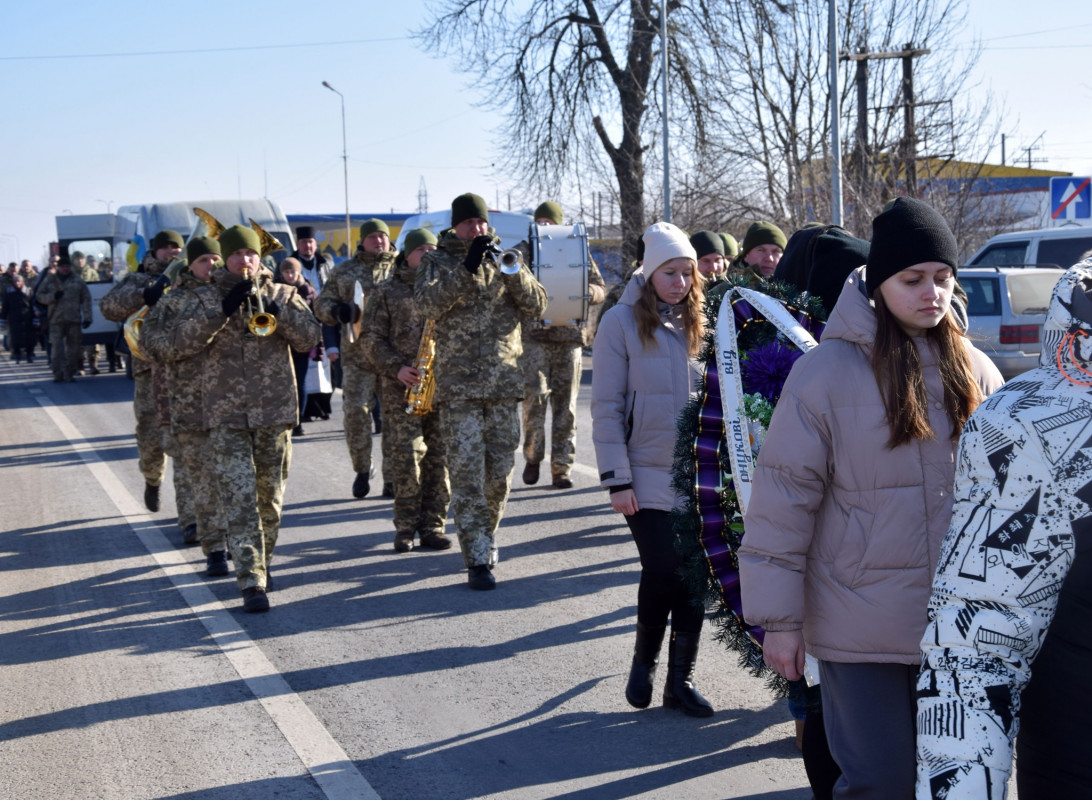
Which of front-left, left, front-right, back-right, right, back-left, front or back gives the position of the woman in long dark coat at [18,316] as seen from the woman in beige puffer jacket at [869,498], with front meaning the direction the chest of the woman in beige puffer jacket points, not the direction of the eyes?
back

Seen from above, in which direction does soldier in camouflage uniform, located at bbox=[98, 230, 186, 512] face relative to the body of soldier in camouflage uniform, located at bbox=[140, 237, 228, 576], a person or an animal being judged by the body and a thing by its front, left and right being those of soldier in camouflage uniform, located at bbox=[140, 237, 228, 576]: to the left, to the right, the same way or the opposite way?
the same way

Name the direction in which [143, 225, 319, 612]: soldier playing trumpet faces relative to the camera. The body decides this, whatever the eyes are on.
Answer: toward the camera

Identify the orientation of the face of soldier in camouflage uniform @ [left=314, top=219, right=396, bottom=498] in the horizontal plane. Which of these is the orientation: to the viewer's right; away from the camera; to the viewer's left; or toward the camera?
toward the camera

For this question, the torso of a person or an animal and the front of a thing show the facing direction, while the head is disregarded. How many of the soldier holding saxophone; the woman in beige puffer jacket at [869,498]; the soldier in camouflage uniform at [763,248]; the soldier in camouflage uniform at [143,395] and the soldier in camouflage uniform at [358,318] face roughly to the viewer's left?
0

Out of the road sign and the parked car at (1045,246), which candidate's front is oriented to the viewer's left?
the parked car

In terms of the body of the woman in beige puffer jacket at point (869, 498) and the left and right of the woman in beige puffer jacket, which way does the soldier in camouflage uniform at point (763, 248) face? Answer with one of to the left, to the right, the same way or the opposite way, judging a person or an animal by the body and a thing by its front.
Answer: the same way

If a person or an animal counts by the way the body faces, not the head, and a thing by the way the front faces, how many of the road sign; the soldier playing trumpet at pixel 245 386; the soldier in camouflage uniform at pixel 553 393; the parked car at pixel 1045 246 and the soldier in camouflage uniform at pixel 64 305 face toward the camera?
4

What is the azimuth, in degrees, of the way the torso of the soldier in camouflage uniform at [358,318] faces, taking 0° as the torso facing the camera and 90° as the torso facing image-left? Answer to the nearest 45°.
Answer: approximately 315°

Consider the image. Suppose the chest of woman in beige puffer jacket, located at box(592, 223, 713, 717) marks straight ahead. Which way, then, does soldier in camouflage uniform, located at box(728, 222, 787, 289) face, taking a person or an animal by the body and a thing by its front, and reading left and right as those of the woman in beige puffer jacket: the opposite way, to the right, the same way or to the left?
the same way

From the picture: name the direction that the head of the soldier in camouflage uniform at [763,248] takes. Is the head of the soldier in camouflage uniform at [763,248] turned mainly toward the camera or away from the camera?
toward the camera

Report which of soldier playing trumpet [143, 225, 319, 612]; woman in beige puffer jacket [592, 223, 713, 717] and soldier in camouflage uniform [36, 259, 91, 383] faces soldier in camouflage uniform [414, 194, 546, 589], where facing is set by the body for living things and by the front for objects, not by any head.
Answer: soldier in camouflage uniform [36, 259, 91, 383]

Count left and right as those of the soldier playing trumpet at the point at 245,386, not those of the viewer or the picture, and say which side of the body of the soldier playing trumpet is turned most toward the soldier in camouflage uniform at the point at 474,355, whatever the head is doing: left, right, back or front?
left

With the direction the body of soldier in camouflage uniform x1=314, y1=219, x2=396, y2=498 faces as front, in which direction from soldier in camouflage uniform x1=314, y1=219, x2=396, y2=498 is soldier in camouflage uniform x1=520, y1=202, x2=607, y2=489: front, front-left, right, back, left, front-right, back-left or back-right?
front-left

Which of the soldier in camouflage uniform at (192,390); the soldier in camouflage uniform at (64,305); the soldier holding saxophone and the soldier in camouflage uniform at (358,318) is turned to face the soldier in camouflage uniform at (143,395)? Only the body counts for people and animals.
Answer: the soldier in camouflage uniform at (64,305)

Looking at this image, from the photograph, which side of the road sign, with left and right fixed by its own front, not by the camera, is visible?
front

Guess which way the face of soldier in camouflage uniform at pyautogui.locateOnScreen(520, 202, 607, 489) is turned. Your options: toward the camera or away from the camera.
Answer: toward the camera

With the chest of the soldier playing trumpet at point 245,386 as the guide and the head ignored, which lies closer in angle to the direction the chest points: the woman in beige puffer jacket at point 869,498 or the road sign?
the woman in beige puffer jacket

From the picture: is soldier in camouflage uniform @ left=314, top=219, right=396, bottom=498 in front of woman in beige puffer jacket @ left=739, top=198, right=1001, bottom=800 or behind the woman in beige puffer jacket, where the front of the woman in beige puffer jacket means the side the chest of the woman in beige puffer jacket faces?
behind

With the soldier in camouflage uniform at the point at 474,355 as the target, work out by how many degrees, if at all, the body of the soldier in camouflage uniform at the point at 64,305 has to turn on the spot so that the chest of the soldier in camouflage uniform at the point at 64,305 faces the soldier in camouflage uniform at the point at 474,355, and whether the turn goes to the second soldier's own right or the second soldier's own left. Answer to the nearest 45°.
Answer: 0° — they already face them
